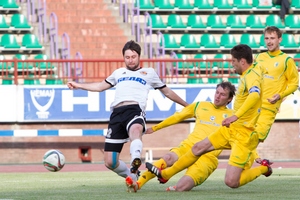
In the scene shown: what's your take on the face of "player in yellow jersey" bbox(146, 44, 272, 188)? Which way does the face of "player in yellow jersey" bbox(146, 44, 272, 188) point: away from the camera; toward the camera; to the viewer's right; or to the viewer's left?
to the viewer's left

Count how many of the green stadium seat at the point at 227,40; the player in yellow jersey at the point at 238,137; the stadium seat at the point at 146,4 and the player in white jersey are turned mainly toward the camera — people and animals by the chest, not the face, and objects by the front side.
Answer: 3

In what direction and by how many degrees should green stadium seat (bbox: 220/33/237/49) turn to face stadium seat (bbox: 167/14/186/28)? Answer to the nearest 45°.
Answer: approximately 90° to its right

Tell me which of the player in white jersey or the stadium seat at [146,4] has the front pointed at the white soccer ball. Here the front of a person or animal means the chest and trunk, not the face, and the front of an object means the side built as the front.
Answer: the stadium seat

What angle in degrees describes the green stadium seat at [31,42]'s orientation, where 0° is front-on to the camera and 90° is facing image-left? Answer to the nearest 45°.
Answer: approximately 315°

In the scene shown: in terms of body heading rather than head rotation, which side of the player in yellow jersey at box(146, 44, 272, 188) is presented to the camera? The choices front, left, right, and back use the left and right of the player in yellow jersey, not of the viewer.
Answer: left

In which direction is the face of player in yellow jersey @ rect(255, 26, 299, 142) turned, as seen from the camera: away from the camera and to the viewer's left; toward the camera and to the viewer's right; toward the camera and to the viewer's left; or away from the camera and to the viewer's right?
toward the camera and to the viewer's left

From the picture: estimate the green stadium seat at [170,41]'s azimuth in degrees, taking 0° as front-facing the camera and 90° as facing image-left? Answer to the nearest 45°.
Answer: approximately 315°

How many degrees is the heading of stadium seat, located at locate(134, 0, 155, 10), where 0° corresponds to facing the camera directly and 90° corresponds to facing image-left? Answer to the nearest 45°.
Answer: approximately 0°
